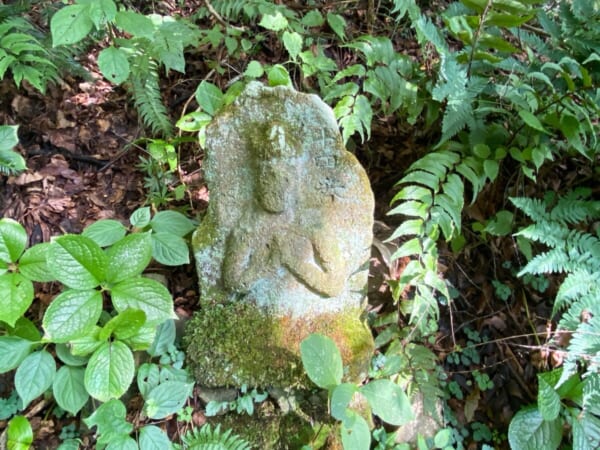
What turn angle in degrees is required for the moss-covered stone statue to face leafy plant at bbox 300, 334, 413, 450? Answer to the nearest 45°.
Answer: approximately 45° to its left

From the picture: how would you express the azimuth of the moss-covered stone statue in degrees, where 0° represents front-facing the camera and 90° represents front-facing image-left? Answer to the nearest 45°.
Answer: approximately 0°
